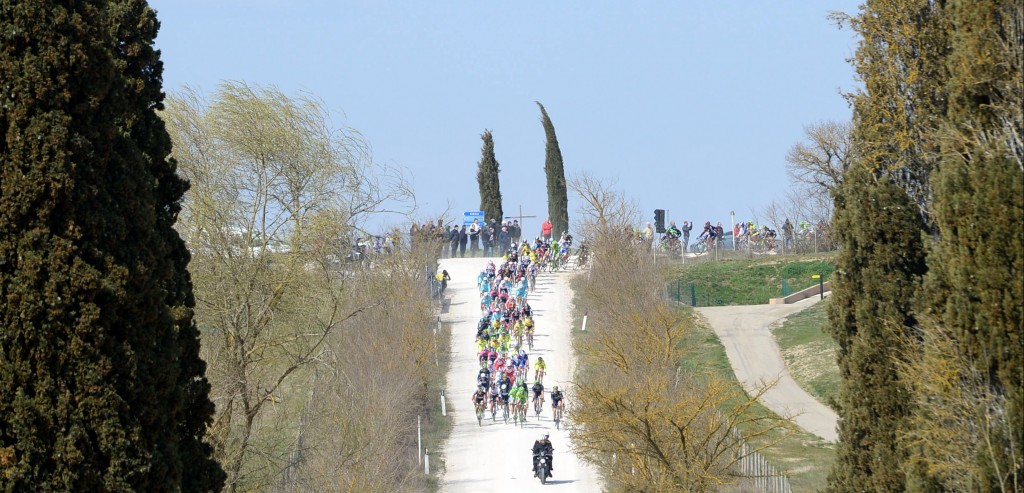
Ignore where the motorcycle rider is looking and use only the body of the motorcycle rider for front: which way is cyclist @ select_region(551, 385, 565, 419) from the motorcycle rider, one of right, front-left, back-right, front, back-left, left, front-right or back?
back

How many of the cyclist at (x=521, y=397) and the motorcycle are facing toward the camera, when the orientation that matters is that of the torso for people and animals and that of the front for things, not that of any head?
2

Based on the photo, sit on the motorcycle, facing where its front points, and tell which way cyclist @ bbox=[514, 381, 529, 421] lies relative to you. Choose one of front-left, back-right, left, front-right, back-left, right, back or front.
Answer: back

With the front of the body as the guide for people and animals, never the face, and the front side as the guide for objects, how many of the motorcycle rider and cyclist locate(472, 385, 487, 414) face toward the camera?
2

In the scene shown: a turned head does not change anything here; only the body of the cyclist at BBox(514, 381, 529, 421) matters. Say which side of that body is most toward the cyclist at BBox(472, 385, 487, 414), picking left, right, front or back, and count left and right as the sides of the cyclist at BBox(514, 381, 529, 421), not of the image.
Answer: right

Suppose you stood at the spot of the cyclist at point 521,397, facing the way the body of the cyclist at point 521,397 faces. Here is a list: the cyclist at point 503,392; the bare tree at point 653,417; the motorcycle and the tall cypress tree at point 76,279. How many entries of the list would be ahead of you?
3

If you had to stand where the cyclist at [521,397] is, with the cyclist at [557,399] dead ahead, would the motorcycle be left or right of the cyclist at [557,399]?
right

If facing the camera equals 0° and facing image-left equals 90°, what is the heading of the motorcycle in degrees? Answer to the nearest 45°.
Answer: approximately 0°

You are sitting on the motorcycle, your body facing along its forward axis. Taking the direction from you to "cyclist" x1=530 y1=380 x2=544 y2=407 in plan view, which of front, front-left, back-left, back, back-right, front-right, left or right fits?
back
